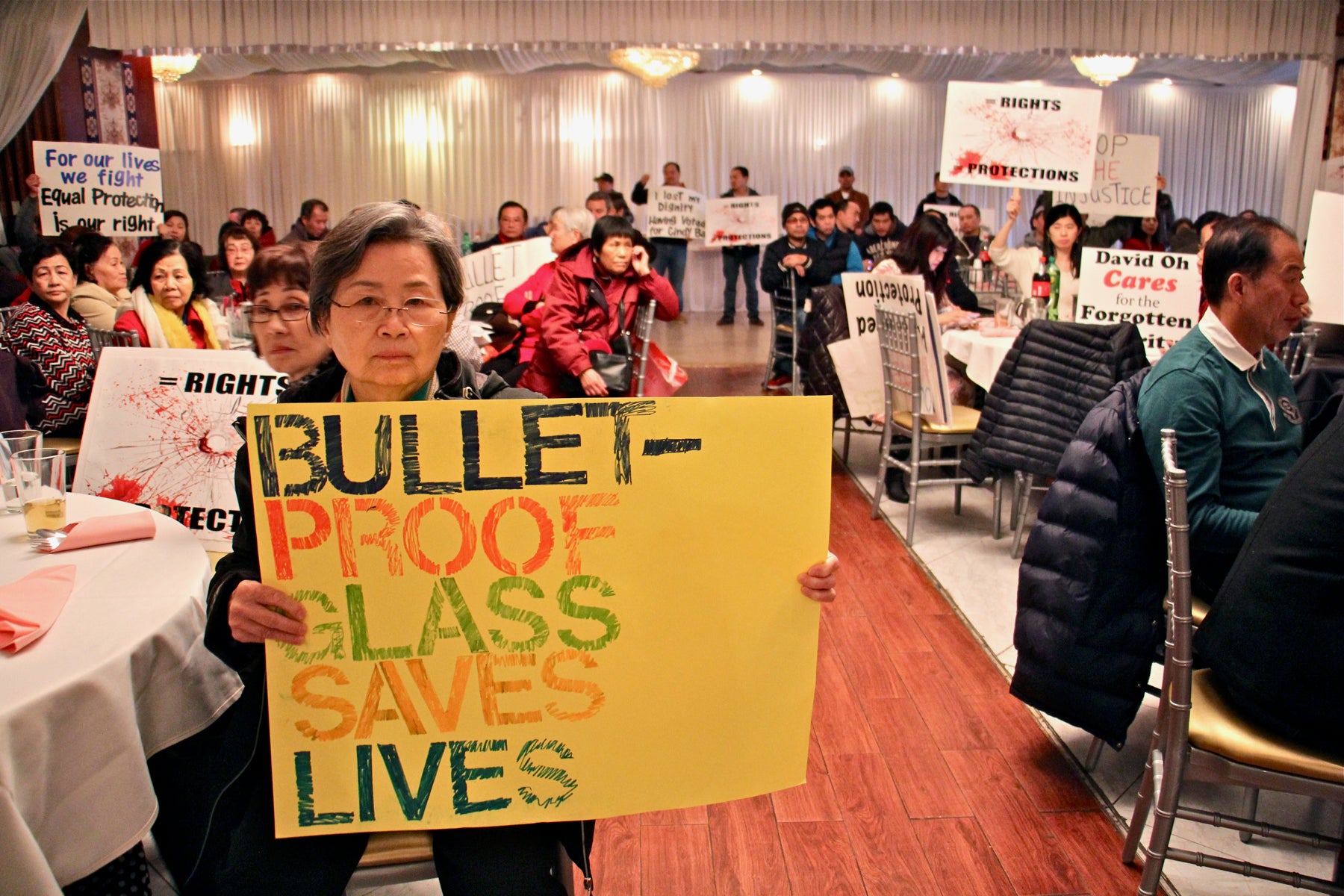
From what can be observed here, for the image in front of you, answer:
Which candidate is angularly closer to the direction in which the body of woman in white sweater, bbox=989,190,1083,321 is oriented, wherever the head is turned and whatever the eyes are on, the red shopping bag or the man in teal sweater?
the man in teal sweater

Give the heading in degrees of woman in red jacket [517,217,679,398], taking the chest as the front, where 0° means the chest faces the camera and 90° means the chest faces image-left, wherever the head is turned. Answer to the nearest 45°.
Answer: approximately 315°

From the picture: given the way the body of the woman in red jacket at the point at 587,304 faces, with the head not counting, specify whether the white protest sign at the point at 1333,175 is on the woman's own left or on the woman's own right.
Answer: on the woman's own left

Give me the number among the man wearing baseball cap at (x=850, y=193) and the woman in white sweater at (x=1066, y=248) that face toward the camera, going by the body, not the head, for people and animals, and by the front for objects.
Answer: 2

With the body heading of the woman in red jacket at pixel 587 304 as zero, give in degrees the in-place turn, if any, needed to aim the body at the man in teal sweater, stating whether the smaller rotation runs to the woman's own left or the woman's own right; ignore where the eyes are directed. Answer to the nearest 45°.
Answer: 0° — they already face them
